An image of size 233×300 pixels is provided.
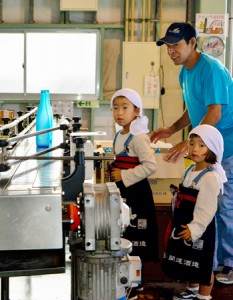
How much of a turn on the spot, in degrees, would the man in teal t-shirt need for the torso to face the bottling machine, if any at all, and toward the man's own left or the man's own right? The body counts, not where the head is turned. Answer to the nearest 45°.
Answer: approximately 45° to the man's own left

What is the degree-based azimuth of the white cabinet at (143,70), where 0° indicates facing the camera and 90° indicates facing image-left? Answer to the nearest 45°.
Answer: approximately 0°

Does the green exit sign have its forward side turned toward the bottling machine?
yes

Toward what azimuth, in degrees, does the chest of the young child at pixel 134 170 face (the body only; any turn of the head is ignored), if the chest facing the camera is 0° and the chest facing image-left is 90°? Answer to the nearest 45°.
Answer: approximately 45°

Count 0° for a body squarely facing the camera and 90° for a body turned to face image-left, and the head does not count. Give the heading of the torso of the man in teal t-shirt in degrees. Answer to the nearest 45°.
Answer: approximately 45°

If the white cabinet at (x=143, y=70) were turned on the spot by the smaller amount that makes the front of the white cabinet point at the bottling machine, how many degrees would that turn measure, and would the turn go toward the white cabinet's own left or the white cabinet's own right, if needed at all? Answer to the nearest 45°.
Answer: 0° — it already faces it

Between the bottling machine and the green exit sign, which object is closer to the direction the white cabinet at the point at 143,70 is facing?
the bottling machine

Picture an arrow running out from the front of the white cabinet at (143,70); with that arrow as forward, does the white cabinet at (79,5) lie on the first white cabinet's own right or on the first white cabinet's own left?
on the first white cabinet's own right

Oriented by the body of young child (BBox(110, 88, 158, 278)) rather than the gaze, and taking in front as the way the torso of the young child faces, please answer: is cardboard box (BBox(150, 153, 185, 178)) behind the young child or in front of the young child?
behind

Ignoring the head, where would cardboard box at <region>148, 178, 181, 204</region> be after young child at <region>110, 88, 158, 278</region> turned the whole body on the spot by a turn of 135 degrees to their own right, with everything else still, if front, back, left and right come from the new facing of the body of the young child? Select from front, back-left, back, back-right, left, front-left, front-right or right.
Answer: front

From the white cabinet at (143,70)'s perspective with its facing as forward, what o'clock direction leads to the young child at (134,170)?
The young child is roughly at 12 o'clock from the white cabinet.

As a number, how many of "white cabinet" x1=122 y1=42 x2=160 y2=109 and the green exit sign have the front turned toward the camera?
2
